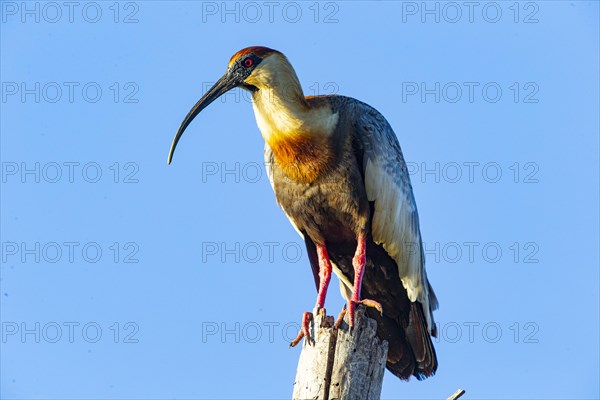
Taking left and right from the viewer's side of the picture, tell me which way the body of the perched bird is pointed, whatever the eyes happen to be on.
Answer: facing the viewer and to the left of the viewer
